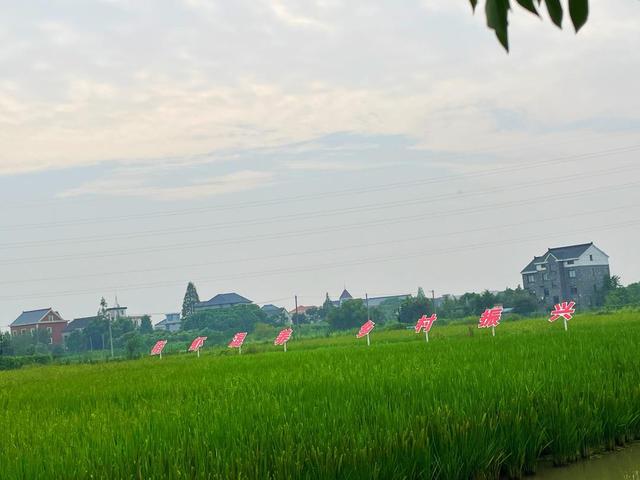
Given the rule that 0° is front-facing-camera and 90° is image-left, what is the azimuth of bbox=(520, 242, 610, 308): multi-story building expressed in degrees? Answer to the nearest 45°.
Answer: approximately 45°
